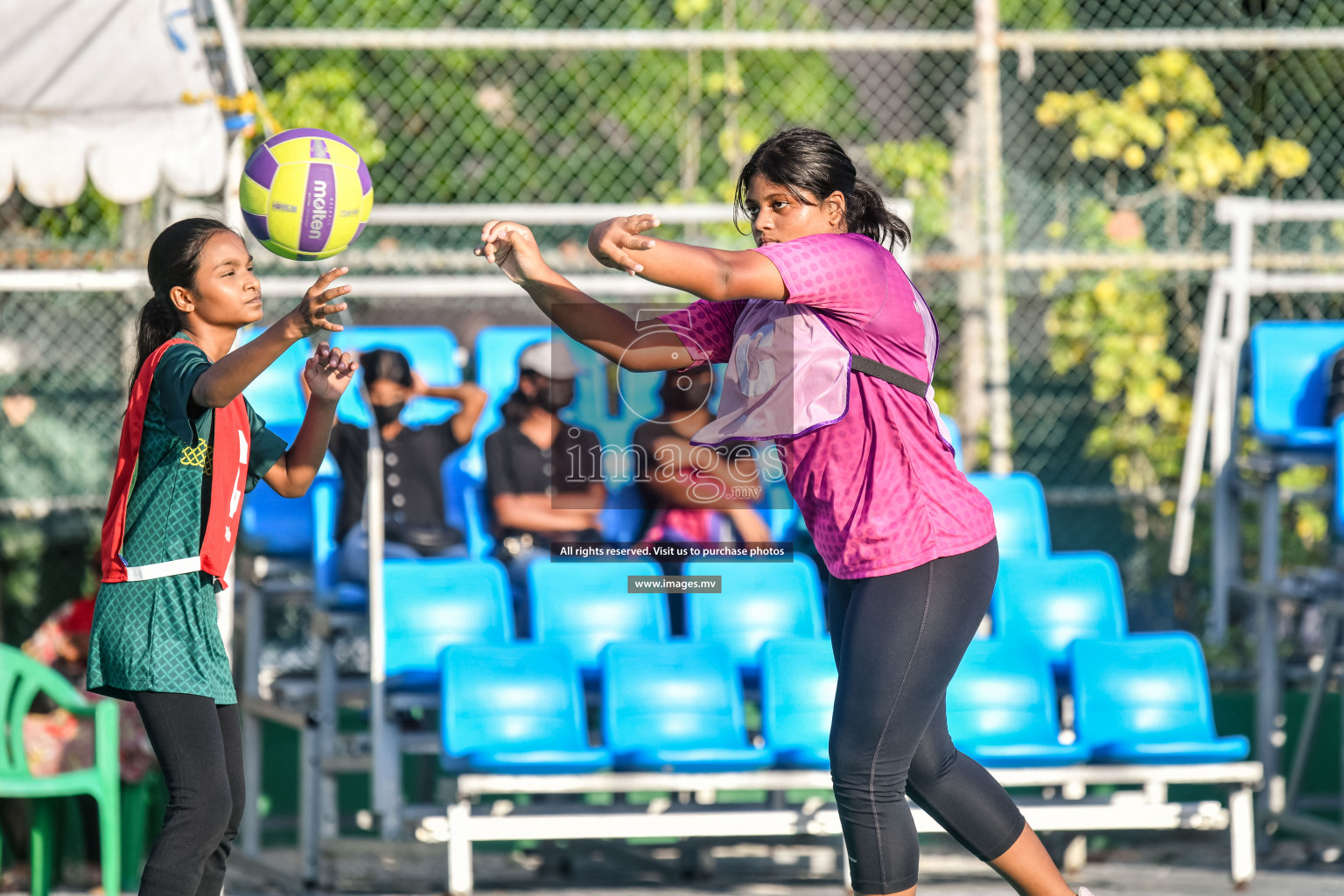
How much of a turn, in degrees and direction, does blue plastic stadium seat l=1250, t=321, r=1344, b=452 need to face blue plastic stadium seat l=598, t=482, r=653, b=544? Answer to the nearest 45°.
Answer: approximately 45° to its right

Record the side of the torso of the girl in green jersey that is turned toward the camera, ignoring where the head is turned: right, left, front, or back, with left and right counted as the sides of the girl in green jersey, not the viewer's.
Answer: right

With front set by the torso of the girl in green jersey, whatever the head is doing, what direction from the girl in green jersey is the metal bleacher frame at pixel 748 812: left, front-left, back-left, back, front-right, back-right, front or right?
front-left

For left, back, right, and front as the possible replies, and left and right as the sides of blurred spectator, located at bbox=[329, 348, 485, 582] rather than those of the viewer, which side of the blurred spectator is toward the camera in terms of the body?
front

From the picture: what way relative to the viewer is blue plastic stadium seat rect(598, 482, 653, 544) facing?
toward the camera

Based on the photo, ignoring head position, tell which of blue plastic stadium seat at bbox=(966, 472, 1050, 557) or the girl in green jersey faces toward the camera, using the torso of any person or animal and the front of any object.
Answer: the blue plastic stadium seat

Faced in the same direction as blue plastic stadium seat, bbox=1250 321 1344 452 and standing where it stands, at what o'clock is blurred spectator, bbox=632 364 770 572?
The blurred spectator is roughly at 2 o'clock from the blue plastic stadium seat.

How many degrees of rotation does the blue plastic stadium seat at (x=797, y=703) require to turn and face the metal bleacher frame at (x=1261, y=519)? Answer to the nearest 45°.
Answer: approximately 135° to its left

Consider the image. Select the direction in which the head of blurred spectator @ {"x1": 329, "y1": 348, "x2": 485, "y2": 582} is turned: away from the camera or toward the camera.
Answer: toward the camera

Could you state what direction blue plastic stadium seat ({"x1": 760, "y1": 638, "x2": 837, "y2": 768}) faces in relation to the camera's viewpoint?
facing the viewer

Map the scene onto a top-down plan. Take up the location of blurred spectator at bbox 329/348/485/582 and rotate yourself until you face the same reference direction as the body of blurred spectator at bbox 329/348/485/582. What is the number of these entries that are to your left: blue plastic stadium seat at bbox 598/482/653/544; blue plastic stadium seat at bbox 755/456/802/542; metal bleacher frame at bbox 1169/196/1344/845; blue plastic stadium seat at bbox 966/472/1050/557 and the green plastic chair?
4

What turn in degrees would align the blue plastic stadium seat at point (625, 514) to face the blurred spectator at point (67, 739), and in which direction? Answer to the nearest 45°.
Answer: approximately 90° to its right
